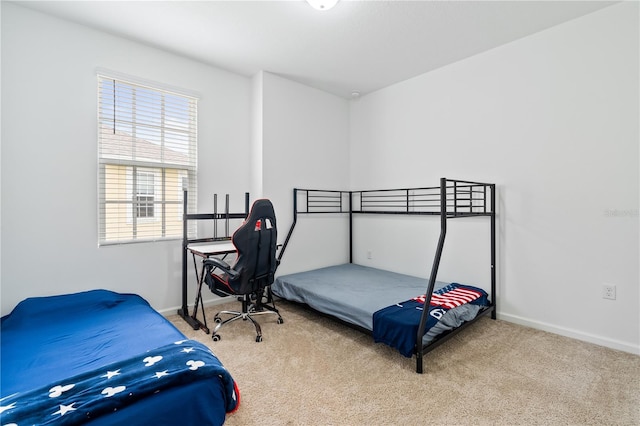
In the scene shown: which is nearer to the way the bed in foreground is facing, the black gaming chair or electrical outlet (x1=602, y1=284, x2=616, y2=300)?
the electrical outlet

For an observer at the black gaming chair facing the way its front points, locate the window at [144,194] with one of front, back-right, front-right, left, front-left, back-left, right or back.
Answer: front

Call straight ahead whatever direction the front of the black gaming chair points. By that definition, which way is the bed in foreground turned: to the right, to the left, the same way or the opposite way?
the opposite way

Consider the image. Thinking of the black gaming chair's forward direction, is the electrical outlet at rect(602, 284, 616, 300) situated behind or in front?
behind

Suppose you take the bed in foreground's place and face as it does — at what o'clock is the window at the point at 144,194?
The window is roughly at 8 o'clock from the bed in foreground.

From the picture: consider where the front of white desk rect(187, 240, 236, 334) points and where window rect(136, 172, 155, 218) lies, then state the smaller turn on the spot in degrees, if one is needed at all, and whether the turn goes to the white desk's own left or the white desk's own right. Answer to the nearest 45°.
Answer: approximately 180°

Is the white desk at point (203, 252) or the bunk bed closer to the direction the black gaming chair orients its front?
the white desk

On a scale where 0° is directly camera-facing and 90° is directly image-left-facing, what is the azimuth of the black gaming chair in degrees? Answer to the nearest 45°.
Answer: approximately 135°

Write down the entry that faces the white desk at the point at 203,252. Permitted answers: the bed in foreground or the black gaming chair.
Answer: the black gaming chair

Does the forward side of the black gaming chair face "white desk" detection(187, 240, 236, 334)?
yes

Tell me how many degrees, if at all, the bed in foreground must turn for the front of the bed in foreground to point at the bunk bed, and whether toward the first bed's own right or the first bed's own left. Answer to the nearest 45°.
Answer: approximately 45° to the first bed's own left

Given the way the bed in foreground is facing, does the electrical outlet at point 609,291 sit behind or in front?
in front

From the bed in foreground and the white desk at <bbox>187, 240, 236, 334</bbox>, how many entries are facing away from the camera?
0

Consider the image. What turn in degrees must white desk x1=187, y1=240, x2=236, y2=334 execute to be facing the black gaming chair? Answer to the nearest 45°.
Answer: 0° — it already faces it

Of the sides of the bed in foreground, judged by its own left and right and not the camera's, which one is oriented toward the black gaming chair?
left

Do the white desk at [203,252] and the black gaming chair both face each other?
yes

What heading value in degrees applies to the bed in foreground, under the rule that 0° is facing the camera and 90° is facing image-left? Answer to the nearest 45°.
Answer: approximately 315°

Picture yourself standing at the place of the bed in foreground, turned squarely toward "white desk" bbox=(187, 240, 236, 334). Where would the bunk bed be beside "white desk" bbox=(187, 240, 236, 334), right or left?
right
